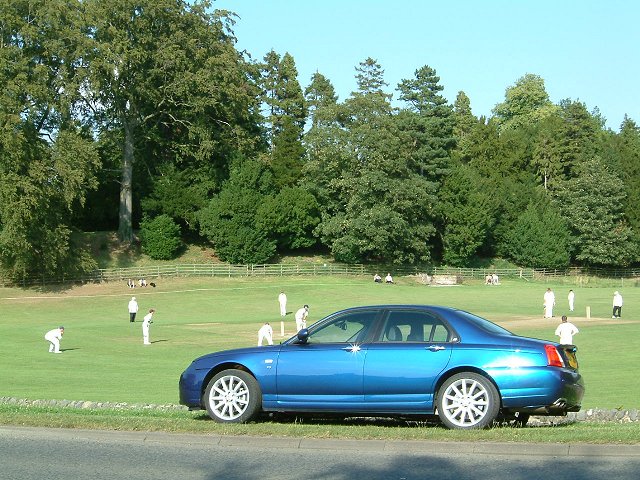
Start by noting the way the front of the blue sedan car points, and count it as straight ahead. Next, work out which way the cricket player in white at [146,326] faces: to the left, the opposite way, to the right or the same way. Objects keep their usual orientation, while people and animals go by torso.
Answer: the opposite way

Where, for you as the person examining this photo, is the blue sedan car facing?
facing to the left of the viewer

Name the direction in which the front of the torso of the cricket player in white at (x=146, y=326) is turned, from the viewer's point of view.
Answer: to the viewer's right

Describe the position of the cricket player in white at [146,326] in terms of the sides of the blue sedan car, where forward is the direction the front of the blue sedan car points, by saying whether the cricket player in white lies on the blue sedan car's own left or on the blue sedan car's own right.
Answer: on the blue sedan car's own right

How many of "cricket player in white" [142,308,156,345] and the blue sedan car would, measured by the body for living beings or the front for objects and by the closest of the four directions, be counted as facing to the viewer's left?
1

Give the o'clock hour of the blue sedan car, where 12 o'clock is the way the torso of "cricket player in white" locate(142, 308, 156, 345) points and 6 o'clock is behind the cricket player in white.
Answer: The blue sedan car is roughly at 3 o'clock from the cricket player in white.
